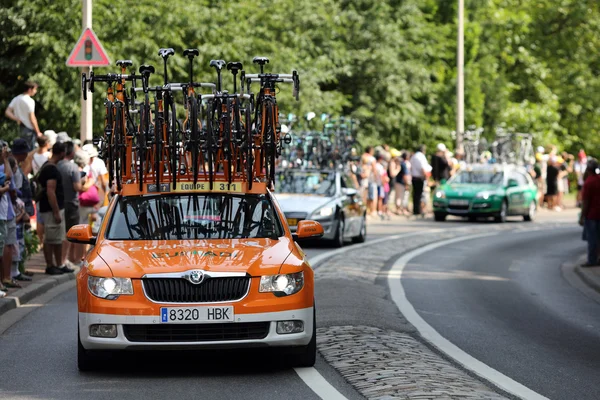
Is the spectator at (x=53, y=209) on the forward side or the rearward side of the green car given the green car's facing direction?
on the forward side

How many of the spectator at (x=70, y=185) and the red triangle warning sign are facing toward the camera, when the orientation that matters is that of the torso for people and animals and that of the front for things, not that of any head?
1

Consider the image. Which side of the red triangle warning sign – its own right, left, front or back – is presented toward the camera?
front

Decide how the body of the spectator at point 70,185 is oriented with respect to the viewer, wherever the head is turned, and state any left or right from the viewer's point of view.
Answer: facing away from the viewer and to the right of the viewer

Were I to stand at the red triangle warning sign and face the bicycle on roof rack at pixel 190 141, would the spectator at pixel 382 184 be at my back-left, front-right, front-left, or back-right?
back-left

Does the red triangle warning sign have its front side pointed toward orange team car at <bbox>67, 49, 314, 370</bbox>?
yes

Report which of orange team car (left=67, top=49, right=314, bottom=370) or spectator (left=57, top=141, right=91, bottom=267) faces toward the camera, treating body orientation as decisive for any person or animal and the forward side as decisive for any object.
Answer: the orange team car

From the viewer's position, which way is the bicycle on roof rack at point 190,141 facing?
facing the viewer

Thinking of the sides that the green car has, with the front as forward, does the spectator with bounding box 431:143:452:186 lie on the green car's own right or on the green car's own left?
on the green car's own right

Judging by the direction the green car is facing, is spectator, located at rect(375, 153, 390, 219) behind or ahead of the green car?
ahead

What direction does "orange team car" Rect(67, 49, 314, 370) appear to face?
toward the camera

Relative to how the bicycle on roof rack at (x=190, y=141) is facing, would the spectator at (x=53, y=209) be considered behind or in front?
behind

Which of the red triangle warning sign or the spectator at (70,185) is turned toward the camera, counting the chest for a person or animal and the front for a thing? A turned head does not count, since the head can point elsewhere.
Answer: the red triangle warning sign

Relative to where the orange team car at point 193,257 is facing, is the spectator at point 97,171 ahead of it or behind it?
behind
